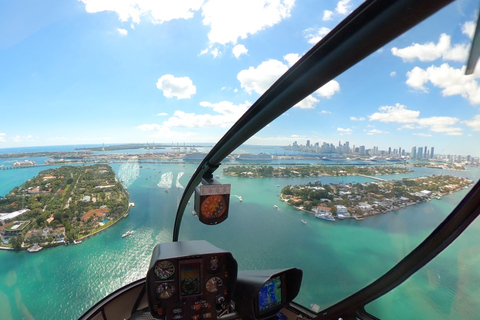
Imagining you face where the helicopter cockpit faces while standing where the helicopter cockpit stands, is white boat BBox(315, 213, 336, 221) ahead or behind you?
ahead

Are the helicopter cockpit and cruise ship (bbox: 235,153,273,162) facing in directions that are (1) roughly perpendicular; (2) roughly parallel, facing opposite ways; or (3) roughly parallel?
roughly perpendicular

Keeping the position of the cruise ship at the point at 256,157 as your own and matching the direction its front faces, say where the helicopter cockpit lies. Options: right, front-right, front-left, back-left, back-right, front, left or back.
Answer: left

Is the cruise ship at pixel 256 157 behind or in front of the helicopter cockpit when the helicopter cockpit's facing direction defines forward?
in front

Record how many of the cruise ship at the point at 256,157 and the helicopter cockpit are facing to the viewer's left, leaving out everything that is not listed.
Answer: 1

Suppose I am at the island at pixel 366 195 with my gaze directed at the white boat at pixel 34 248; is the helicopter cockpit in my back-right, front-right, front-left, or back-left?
front-left

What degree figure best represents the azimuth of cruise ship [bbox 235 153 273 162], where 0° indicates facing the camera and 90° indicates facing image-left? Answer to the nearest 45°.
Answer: approximately 90°

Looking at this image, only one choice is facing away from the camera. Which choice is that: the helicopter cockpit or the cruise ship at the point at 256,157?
the helicopter cockpit

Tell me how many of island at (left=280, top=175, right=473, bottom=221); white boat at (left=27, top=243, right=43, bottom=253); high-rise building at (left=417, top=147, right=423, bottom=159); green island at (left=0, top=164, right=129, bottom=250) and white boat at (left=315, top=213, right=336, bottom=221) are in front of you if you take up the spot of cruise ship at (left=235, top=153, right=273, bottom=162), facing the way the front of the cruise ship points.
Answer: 2

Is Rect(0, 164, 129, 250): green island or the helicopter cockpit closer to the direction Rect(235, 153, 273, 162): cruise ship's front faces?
the green island

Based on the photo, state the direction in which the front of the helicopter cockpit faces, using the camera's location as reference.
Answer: facing away from the viewer

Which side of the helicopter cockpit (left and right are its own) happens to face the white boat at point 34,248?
left
